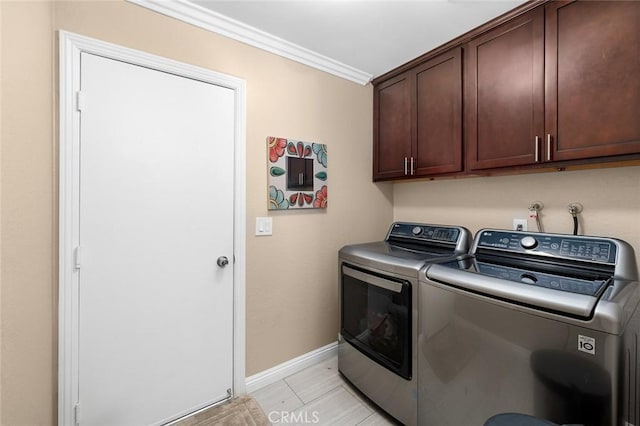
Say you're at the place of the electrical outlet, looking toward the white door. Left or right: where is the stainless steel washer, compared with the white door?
left

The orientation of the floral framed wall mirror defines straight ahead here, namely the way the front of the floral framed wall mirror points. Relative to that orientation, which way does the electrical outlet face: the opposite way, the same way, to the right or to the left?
to the right

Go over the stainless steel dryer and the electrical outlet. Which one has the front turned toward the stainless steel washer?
the electrical outlet

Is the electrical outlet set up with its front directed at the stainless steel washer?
yes

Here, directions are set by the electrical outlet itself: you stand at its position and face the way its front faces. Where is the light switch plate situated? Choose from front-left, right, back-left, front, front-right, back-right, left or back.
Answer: front-right

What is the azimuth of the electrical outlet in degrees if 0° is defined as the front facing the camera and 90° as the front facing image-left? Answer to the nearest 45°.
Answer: approximately 0°

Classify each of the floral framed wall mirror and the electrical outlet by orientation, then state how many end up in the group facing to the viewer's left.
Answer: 0

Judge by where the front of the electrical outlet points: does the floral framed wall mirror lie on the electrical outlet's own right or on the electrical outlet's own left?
on the electrical outlet's own right

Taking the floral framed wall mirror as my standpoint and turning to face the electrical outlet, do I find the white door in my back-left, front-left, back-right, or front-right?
back-right

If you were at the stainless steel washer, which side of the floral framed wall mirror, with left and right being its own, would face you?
front

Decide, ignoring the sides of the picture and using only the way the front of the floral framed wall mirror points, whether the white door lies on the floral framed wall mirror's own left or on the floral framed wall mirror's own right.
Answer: on the floral framed wall mirror's own right

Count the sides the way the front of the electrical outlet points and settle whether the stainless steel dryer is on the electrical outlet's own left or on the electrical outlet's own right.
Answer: on the electrical outlet's own right

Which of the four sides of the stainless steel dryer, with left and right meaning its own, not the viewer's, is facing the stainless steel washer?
left

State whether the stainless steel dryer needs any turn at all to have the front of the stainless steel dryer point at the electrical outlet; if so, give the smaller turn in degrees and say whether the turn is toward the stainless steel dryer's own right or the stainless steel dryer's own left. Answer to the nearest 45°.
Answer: approximately 180°

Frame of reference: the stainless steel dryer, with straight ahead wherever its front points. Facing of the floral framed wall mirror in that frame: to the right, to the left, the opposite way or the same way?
to the left

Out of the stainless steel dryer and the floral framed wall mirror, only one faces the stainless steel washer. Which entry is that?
the floral framed wall mirror
